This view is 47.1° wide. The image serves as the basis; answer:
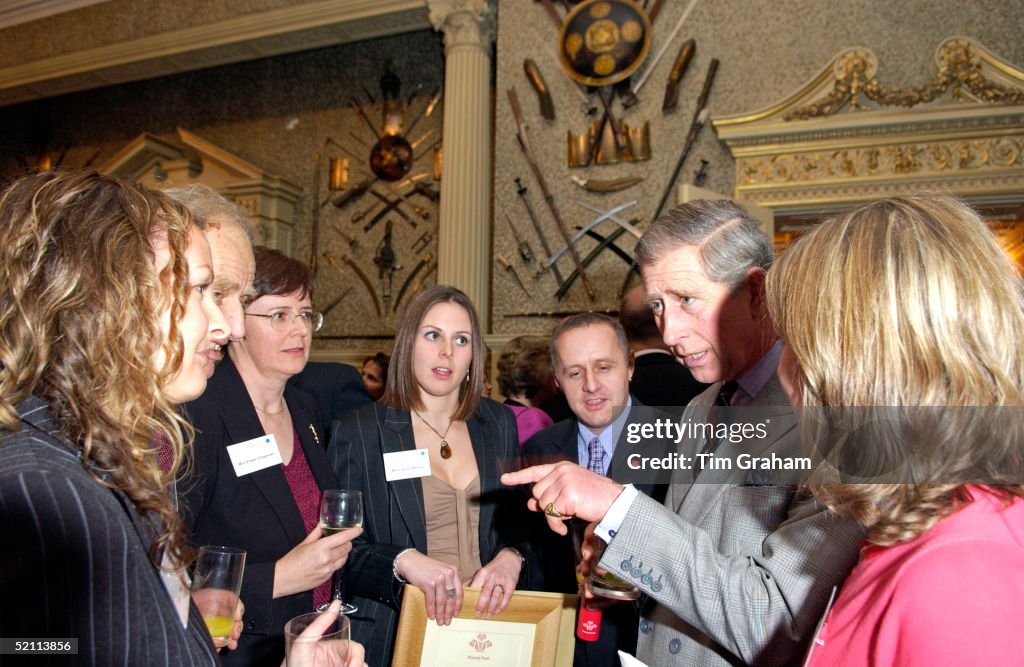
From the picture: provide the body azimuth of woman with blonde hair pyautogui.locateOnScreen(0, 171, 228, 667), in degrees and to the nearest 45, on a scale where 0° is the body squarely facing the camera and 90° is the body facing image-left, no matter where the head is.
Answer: approximately 270°

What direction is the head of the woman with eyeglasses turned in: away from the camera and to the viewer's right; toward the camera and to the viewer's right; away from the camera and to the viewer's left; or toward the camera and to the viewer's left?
toward the camera and to the viewer's right

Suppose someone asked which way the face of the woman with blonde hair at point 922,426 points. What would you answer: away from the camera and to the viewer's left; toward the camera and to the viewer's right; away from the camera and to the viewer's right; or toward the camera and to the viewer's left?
away from the camera and to the viewer's left

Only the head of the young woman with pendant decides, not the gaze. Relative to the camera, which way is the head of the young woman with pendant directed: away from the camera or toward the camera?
toward the camera

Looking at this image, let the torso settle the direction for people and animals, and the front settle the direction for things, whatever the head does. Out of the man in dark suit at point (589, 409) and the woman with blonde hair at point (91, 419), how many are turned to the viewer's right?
1

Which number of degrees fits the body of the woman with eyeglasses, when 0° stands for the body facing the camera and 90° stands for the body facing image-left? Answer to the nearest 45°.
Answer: approximately 315°

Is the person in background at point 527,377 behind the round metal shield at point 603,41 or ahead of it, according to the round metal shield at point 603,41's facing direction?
ahead

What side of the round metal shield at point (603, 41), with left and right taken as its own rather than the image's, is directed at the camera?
front

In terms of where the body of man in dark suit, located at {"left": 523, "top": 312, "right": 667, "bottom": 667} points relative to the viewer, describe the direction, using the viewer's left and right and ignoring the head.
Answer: facing the viewer
